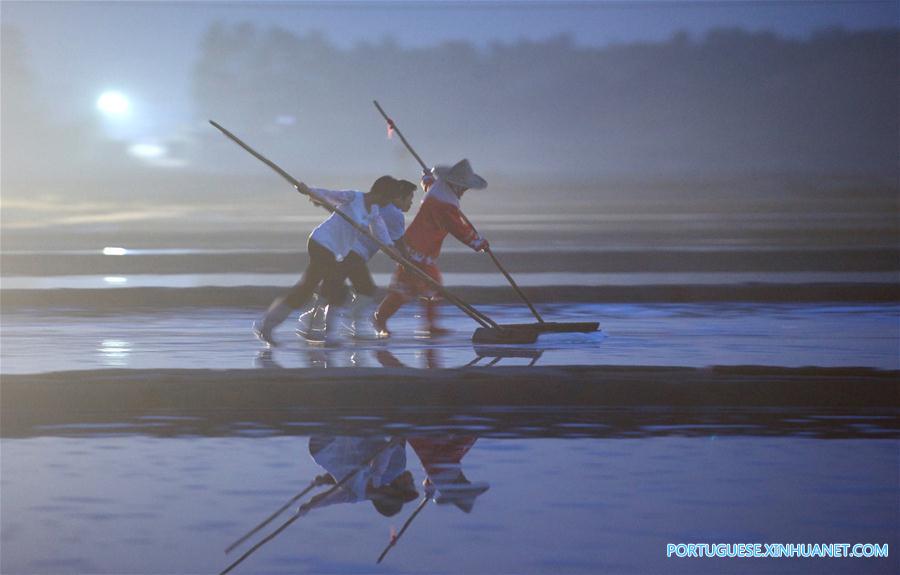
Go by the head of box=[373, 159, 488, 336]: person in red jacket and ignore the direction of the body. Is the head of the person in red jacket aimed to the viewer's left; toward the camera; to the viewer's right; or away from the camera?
to the viewer's right

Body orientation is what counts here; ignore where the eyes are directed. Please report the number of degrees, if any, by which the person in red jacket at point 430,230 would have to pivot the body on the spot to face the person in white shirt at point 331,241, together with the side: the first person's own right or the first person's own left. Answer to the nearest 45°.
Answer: approximately 135° to the first person's own right

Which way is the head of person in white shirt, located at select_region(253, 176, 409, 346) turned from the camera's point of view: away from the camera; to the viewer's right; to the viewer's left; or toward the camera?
to the viewer's right

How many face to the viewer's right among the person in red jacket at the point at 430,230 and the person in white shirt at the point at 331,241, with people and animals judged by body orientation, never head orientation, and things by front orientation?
2

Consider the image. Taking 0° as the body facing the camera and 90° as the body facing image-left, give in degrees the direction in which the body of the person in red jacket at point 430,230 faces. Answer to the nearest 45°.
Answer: approximately 270°

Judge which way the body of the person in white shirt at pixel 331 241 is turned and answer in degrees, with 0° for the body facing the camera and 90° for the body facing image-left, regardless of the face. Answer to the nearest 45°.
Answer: approximately 270°

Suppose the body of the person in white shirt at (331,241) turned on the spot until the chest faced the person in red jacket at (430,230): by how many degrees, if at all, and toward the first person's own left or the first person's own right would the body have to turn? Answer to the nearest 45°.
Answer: approximately 45° to the first person's own left
